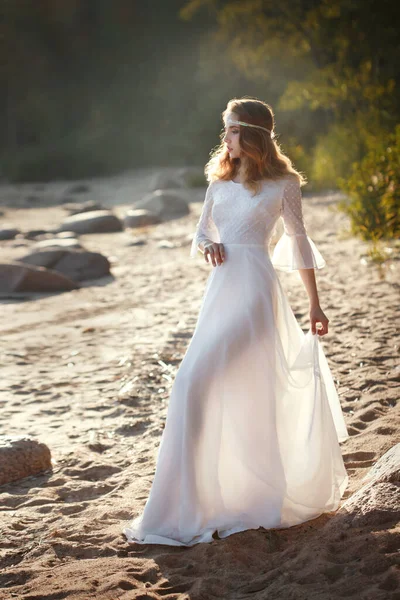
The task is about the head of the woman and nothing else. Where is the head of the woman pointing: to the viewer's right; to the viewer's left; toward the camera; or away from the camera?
to the viewer's left

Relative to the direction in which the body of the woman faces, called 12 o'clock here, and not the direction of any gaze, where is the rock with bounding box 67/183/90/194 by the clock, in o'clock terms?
The rock is roughly at 4 o'clock from the woman.

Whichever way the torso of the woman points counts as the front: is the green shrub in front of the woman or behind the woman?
behind

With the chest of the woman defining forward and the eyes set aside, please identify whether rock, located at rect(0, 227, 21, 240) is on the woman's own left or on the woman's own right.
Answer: on the woman's own right

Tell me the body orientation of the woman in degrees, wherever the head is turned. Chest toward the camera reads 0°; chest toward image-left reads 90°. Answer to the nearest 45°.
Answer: approximately 45°

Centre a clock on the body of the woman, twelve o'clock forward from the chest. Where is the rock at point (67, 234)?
The rock is roughly at 4 o'clock from the woman.

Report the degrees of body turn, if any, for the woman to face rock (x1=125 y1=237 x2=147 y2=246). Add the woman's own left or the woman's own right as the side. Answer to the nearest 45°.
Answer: approximately 135° to the woman's own right

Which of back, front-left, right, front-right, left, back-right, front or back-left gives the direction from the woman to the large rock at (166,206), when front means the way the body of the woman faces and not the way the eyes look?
back-right
